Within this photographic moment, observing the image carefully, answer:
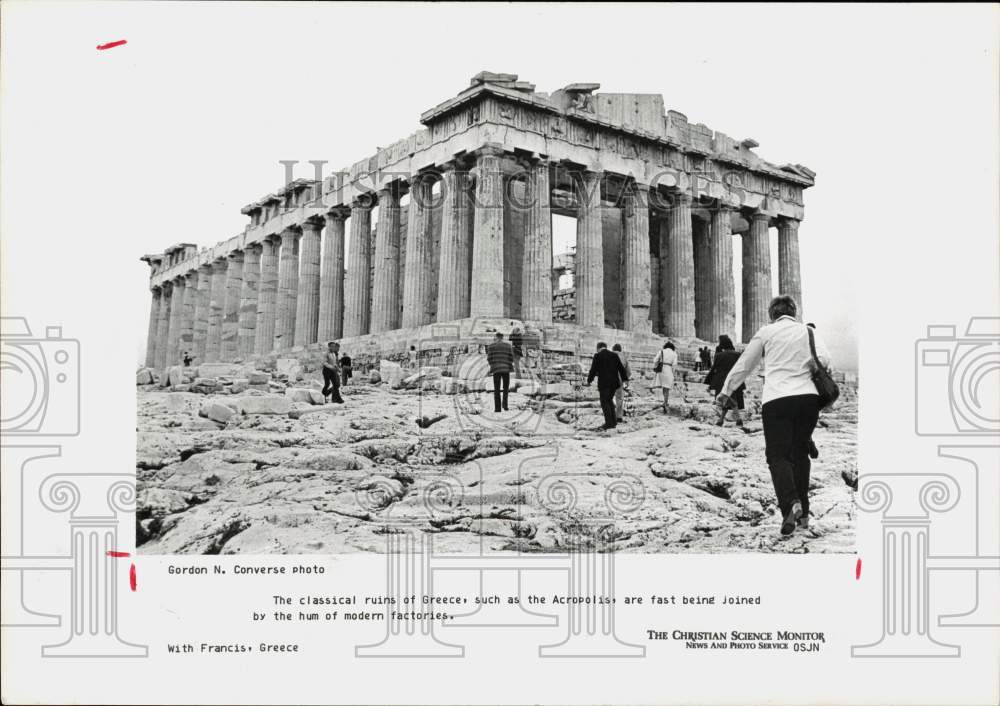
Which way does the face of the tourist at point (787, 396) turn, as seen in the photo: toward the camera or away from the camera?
away from the camera

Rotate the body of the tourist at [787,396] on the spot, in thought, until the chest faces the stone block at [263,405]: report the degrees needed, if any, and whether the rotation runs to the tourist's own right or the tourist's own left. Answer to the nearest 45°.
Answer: approximately 45° to the tourist's own left

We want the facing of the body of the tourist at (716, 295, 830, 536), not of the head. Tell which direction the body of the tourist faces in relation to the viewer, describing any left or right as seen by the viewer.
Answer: facing away from the viewer

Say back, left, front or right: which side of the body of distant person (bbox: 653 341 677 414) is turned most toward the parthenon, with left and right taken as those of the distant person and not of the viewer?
front

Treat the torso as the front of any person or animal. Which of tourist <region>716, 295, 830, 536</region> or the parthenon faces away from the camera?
the tourist

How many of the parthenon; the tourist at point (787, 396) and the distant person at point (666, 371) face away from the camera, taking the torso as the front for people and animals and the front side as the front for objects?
2

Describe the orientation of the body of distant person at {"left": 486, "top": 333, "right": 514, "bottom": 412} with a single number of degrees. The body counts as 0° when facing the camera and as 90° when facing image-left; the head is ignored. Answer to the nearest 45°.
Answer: approximately 180°

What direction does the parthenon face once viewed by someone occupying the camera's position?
facing the viewer and to the right of the viewer

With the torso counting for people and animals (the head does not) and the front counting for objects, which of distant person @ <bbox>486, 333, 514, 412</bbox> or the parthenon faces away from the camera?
the distant person

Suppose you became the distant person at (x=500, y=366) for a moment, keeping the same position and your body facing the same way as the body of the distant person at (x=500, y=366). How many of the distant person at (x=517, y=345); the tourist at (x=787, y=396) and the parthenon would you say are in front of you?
2

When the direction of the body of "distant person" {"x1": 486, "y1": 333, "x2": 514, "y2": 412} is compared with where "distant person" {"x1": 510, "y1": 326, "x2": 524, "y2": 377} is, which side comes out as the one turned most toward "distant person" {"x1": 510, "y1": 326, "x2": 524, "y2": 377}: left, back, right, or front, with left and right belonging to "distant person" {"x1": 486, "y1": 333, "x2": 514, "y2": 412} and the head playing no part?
front

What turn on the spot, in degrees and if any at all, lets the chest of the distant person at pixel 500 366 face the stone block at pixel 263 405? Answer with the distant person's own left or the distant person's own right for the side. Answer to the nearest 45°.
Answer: approximately 90° to the distant person's own left

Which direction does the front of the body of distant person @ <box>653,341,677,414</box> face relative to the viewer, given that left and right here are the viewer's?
facing away from the viewer
